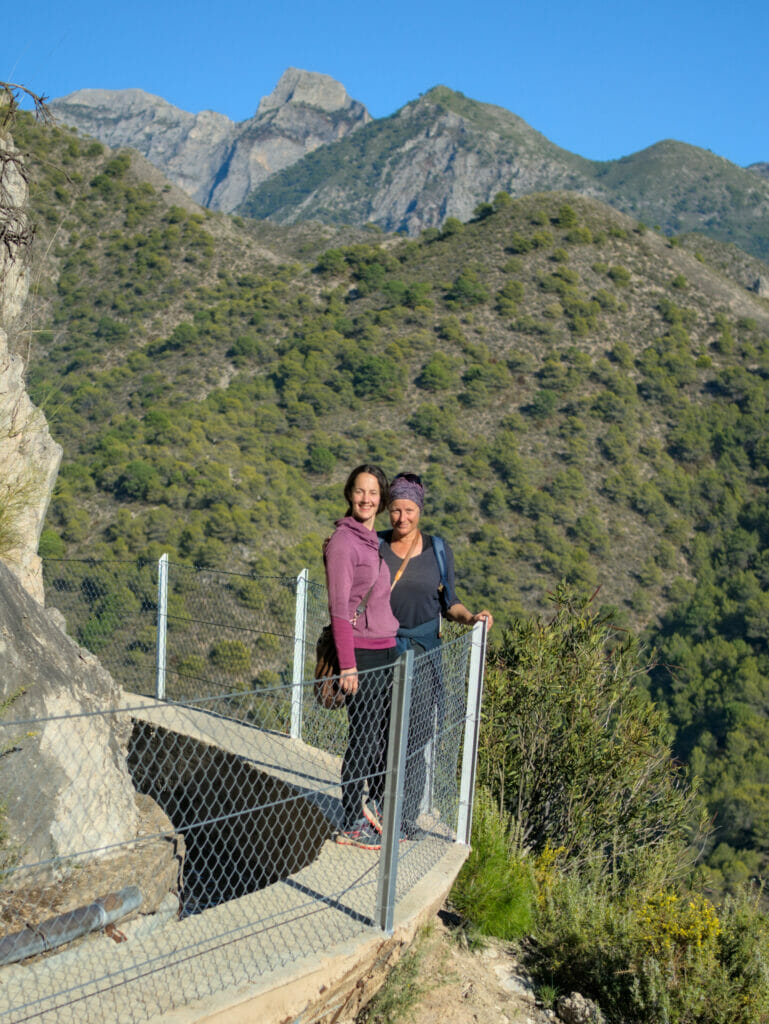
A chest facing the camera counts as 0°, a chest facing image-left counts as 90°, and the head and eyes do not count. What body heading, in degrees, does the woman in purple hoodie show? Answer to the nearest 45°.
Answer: approximately 315°

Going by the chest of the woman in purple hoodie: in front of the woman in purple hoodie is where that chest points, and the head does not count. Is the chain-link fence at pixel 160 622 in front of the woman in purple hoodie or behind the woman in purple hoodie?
behind

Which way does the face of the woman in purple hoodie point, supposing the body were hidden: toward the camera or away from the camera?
toward the camera

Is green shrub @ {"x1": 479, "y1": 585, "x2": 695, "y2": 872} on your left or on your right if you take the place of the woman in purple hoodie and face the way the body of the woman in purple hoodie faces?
on your left
